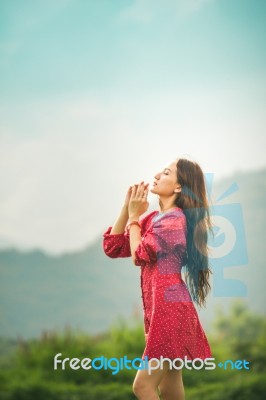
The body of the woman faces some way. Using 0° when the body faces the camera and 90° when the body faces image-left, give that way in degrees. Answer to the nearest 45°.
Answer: approximately 90°

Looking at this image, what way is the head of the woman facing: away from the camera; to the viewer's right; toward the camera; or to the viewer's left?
to the viewer's left
